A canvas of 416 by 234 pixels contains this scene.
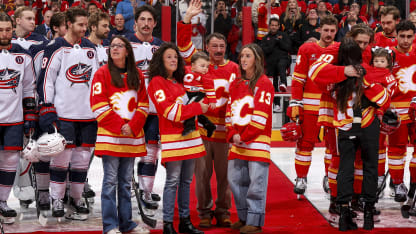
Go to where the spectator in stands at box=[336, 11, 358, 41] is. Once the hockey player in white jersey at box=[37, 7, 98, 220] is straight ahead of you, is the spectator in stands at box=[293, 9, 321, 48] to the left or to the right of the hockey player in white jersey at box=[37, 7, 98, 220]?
right

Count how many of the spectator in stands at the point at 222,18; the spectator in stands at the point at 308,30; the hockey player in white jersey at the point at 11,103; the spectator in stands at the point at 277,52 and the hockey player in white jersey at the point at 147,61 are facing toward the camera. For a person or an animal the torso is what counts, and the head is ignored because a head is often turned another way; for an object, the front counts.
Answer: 5

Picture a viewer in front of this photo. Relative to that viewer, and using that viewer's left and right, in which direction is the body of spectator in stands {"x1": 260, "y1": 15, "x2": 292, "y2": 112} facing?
facing the viewer

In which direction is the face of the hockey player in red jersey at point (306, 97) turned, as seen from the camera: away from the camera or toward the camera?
toward the camera

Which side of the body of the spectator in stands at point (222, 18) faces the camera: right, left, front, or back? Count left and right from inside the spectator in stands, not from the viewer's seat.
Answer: front

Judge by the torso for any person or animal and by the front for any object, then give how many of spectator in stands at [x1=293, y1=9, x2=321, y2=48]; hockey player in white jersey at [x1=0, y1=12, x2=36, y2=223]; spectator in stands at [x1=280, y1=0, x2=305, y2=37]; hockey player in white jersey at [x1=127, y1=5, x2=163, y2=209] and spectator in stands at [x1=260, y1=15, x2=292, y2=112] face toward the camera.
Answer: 5

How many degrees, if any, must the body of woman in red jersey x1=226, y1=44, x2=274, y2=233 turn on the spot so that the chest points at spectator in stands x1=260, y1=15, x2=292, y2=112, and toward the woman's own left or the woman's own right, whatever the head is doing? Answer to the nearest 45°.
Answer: approximately 135° to the woman's own right

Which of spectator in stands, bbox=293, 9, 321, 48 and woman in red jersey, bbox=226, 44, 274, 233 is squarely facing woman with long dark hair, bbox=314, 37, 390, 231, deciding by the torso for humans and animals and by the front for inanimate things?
the spectator in stands

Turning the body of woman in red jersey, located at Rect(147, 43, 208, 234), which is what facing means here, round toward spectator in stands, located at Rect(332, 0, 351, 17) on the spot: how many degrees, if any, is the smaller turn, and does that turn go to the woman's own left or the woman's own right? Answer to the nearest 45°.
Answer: approximately 90° to the woman's own left

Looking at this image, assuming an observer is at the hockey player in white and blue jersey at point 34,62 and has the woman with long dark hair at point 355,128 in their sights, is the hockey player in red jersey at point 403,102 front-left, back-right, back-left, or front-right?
front-left

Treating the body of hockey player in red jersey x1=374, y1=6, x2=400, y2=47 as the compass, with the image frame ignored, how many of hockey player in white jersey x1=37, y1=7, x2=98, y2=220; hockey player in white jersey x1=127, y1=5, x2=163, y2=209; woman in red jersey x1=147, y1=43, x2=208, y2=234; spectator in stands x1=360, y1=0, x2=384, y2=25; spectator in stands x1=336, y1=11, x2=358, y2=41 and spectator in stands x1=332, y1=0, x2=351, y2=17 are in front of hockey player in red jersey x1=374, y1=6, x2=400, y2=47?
3

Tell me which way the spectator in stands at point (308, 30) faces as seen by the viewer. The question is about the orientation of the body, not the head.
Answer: toward the camera
